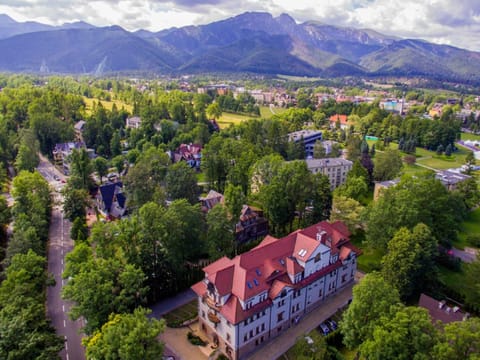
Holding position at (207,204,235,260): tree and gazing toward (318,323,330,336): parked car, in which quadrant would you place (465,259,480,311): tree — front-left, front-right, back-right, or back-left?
front-left

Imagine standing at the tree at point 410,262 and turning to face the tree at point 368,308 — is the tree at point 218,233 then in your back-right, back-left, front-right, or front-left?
front-right

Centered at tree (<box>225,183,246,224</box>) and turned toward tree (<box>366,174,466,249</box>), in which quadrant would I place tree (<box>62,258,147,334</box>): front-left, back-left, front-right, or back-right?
back-right
